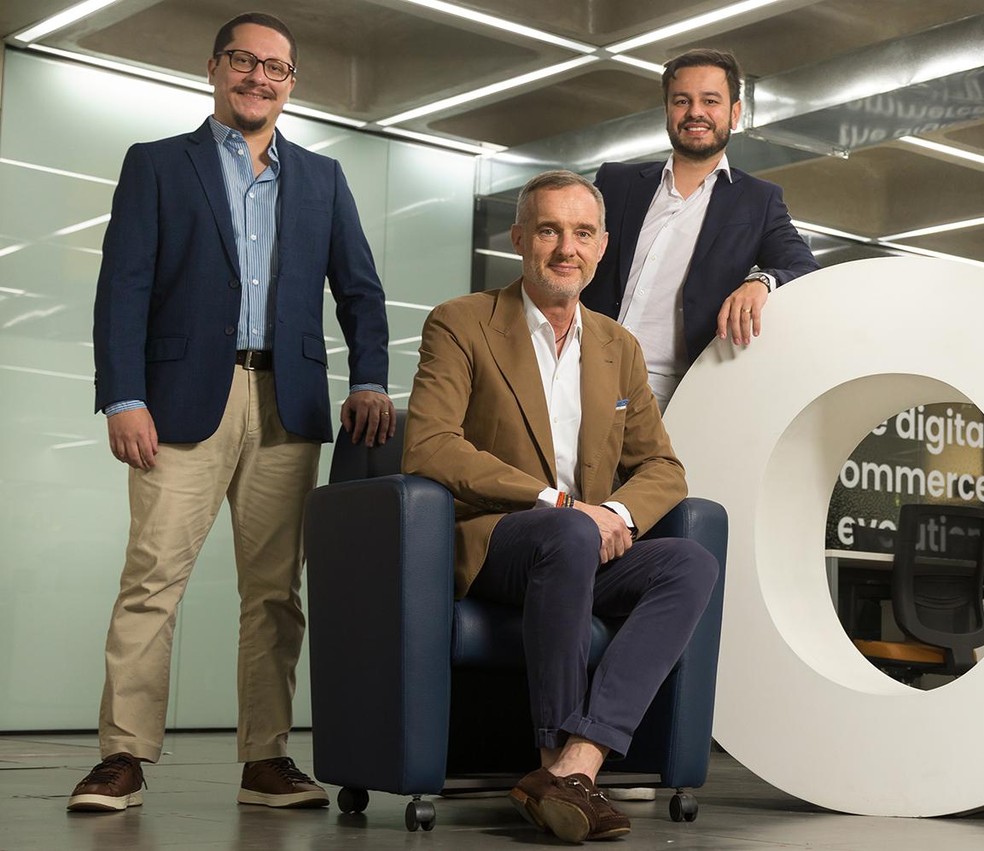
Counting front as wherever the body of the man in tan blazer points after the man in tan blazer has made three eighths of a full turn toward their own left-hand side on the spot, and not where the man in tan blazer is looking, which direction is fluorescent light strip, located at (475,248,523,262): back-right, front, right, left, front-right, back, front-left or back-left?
front

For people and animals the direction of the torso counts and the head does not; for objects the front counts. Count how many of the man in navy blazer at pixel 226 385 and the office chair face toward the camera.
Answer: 1

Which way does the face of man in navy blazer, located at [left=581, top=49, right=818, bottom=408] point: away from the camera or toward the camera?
toward the camera

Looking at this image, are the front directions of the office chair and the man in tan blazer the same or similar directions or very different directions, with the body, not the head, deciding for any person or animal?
very different directions

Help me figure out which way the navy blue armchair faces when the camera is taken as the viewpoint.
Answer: facing the viewer and to the right of the viewer

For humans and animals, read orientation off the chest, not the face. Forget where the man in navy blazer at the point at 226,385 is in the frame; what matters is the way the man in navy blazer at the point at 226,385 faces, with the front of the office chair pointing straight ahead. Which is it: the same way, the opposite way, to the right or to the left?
the opposite way

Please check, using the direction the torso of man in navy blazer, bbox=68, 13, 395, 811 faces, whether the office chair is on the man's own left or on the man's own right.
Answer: on the man's own left

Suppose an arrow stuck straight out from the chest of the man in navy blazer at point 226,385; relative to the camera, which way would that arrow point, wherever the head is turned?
toward the camera

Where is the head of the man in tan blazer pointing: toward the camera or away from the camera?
toward the camera

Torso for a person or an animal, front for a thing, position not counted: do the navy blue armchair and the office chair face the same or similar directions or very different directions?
very different directions

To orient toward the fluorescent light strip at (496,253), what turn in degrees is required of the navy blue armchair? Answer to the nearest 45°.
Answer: approximately 135° to its left

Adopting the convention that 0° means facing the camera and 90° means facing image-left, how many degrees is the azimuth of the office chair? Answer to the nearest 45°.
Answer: approximately 135°
